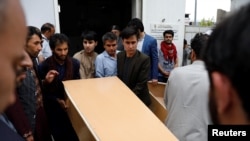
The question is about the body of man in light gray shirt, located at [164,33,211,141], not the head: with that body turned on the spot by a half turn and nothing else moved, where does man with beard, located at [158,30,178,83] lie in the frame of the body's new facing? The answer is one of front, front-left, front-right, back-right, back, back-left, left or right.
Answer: back-left

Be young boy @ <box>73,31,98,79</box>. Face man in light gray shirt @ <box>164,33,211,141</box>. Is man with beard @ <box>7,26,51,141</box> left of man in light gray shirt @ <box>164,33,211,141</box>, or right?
right

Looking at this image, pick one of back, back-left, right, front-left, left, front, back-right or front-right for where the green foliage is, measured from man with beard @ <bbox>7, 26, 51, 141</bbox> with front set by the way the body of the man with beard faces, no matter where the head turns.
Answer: left

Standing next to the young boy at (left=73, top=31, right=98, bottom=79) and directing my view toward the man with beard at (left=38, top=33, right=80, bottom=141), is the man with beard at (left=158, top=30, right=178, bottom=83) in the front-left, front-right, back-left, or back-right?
back-left

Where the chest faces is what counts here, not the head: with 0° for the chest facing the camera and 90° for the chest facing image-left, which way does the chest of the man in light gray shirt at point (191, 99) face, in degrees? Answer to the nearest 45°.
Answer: approximately 135°

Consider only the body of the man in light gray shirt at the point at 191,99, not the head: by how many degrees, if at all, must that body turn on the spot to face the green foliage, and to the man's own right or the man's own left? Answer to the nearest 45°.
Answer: approximately 45° to the man's own right

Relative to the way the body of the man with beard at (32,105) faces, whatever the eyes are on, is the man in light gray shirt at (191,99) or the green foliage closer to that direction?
the man in light gray shirt

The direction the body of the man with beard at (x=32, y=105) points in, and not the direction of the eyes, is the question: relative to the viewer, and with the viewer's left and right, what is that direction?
facing the viewer and to the right of the viewer

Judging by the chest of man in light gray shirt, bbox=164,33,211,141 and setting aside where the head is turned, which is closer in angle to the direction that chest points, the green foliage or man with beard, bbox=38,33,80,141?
the green foliage

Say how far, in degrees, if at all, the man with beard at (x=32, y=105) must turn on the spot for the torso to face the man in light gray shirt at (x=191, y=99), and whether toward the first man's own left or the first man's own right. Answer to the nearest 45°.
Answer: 0° — they already face them

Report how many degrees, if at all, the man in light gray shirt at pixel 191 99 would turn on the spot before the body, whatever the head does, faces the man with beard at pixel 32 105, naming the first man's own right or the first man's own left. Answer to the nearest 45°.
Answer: approximately 45° to the first man's own left
